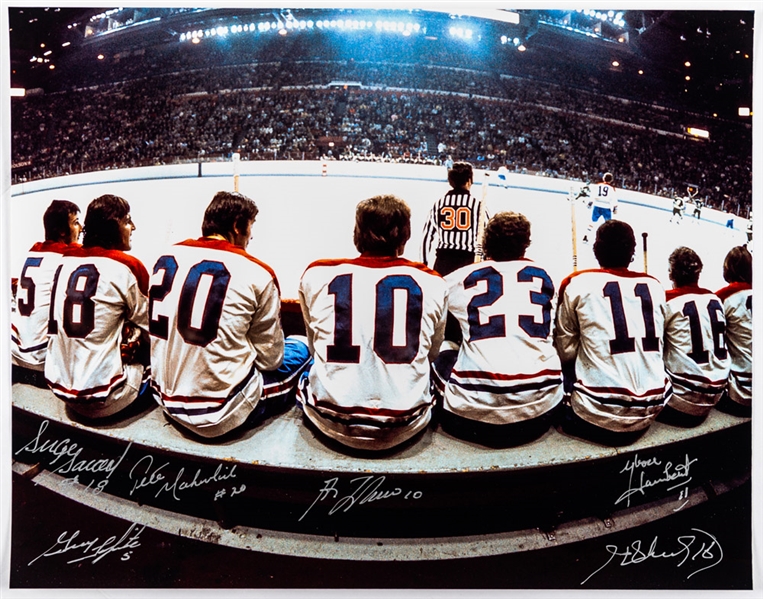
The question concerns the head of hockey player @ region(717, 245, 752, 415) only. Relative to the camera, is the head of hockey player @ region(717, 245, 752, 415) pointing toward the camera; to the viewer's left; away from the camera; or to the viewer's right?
away from the camera

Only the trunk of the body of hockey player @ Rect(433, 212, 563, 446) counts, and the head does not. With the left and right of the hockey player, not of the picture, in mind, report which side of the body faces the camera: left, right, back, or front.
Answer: back

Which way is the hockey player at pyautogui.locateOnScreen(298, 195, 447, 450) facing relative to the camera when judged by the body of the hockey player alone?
away from the camera

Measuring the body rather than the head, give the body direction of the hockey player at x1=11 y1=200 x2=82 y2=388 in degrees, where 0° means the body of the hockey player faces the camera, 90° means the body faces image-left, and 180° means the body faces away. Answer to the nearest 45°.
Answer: approximately 225°

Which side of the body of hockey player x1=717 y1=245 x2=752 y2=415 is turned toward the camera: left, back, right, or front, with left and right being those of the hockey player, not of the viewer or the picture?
back

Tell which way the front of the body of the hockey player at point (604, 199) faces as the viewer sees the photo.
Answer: away from the camera

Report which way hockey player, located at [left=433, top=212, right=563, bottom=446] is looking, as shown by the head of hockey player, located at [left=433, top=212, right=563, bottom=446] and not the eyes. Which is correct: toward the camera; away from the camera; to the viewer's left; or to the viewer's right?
away from the camera

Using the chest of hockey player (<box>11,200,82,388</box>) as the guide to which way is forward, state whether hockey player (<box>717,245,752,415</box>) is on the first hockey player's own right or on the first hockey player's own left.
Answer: on the first hockey player's own right
